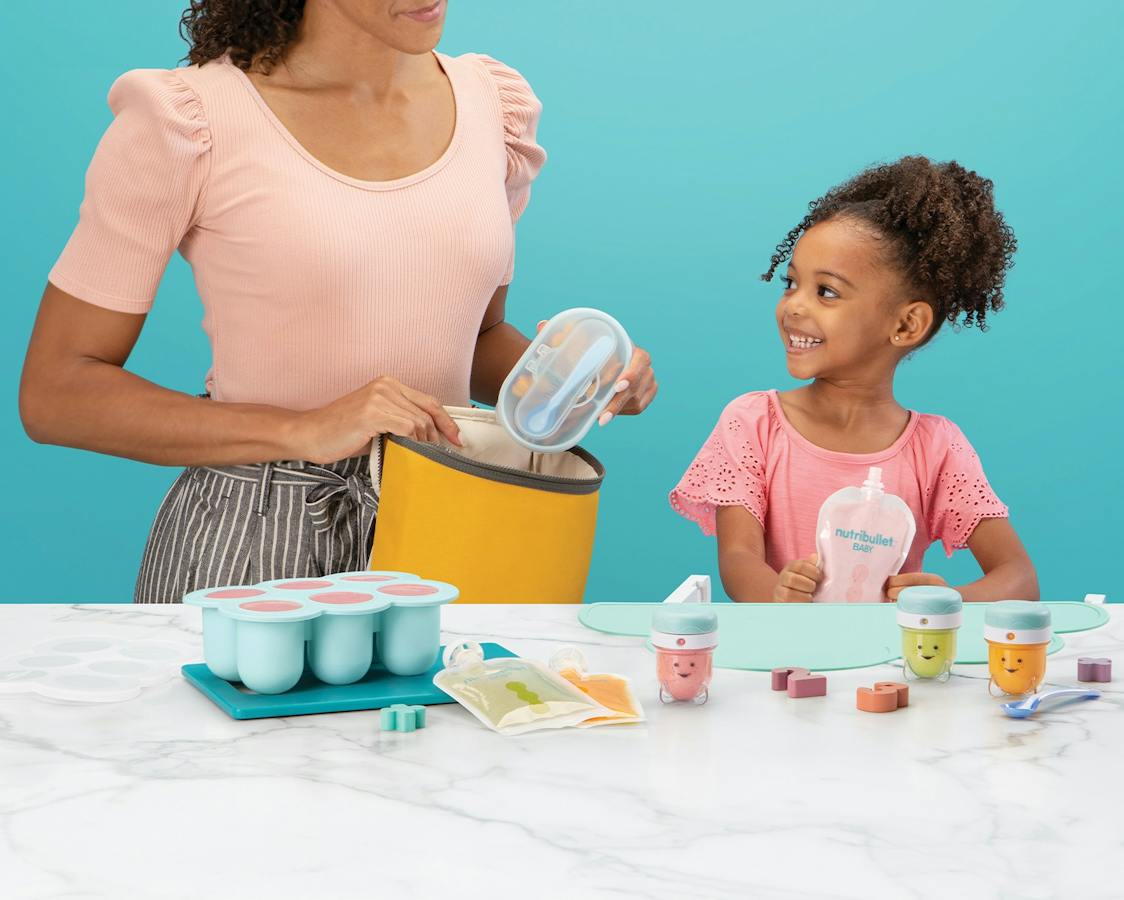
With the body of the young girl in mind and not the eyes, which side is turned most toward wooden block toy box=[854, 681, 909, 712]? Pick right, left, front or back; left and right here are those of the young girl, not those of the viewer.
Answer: front

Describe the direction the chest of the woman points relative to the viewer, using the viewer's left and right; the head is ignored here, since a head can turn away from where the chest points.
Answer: facing the viewer and to the right of the viewer

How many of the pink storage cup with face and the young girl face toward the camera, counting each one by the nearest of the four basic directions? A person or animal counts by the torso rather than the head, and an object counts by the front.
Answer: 2

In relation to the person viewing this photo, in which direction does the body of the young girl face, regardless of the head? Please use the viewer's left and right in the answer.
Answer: facing the viewer

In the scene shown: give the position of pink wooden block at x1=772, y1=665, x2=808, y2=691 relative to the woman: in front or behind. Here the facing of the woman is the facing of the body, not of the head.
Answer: in front

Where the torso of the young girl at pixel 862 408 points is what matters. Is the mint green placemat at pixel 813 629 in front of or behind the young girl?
in front

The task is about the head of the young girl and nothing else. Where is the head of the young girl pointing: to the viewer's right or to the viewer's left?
to the viewer's left

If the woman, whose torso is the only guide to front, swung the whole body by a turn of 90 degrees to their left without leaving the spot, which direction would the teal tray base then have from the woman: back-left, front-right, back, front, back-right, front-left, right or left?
back-right

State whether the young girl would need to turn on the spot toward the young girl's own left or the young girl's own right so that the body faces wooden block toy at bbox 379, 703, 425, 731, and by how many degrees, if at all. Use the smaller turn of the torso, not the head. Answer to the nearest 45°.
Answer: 0° — they already face it

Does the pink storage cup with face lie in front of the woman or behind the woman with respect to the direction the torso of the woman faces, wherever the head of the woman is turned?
in front

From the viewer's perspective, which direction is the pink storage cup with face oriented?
toward the camera

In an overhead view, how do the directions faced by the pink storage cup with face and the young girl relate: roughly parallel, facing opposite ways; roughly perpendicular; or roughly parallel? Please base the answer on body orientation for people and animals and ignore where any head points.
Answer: roughly parallel

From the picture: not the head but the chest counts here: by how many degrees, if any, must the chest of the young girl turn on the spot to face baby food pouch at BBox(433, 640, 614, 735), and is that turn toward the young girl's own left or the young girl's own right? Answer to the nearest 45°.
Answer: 0° — they already face it
